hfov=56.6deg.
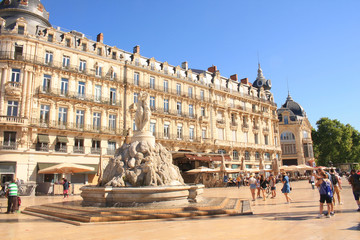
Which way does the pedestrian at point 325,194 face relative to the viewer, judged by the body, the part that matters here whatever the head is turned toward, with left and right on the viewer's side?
facing away from the viewer and to the left of the viewer

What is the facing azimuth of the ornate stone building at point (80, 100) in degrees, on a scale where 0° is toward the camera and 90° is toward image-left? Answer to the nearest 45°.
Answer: approximately 315°

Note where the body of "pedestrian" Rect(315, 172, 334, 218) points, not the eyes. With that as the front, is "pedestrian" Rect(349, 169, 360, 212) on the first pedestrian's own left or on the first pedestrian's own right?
on the first pedestrian's own right

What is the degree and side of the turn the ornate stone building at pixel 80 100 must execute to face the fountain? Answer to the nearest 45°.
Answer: approximately 45° to its right

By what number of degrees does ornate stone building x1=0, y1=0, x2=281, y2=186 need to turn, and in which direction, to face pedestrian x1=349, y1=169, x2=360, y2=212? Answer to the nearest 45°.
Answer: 0° — it already faces them

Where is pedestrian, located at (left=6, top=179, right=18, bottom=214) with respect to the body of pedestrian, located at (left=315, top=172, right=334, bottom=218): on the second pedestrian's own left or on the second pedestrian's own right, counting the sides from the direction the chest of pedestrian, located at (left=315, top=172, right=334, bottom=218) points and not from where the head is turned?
on the second pedestrian's own left
